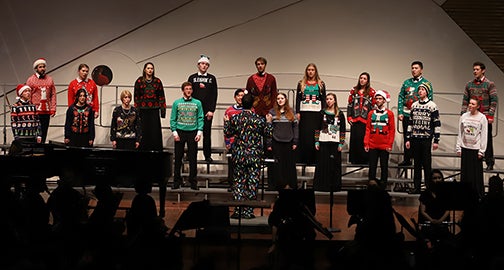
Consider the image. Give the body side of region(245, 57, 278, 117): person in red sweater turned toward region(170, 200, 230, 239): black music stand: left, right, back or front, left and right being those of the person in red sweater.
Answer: front

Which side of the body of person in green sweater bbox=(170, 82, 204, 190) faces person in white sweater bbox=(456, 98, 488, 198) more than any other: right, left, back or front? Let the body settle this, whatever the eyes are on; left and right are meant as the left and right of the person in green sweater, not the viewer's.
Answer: left

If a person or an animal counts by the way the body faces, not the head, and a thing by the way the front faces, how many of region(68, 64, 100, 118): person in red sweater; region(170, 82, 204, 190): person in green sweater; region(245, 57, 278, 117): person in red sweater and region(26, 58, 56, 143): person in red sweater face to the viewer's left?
0

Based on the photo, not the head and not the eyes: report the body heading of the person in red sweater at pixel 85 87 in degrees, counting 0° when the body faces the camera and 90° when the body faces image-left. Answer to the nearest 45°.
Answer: approximately 0°

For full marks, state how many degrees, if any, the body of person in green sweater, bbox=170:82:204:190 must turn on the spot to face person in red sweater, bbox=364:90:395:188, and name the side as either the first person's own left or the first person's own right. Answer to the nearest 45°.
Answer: approximately 90° to the first person's own left

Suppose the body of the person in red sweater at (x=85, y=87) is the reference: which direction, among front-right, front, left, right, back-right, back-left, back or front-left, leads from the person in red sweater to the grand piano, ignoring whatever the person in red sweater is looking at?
front

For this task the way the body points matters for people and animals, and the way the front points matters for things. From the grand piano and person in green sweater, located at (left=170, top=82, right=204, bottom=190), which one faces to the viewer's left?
the grand piano

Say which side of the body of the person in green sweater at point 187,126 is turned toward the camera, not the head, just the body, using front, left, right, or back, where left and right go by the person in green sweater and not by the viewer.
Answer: front

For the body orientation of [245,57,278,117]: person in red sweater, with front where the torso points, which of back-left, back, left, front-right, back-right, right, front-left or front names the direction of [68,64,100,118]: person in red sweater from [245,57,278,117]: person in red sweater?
right

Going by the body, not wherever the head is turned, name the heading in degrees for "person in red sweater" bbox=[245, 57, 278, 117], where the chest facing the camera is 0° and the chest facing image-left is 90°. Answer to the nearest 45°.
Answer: approximately 0°

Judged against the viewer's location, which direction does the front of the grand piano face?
facing to the left of the viewer
